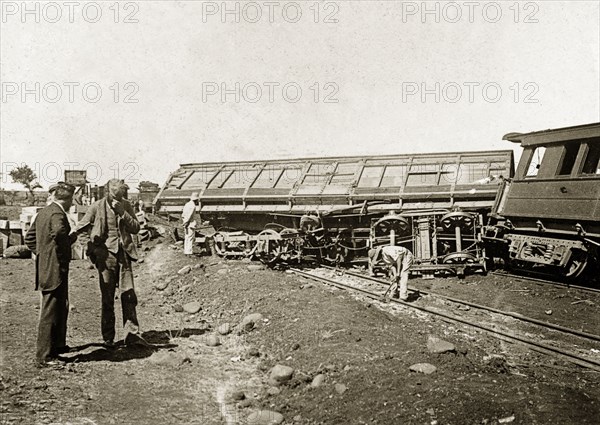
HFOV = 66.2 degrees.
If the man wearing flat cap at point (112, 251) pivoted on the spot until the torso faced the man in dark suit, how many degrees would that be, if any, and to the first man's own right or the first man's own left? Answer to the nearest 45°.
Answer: approximately 45° to the first man's own right

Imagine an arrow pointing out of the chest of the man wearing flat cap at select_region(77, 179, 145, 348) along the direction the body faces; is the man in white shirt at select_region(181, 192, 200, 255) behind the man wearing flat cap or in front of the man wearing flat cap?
behind
